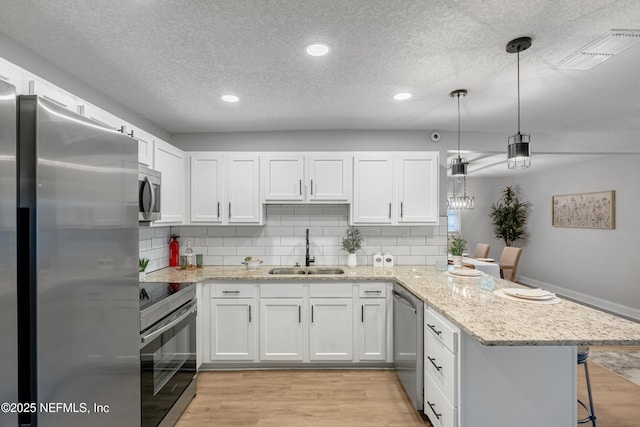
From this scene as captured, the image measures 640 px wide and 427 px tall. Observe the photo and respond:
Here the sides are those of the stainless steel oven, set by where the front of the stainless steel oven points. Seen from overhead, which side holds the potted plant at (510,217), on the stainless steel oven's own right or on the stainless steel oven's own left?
on the stainless steel oven's own left

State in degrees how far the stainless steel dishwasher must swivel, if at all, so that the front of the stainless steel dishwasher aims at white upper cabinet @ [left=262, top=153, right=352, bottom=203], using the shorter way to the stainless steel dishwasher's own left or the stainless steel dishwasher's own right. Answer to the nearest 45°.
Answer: approximately 45° to the stainless steel dishwasher's own right

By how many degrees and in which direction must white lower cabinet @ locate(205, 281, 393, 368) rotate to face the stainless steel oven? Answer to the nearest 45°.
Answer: approximately 45° to its right

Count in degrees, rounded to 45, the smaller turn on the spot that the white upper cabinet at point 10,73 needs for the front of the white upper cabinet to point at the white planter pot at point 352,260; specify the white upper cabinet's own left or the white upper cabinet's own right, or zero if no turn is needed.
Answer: approximately 45° to the white upper cabinet's own left

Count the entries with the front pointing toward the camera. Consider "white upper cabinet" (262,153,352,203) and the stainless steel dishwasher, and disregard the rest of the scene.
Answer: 1
